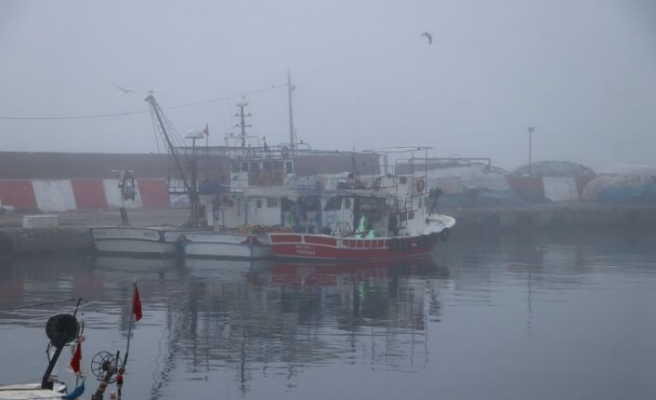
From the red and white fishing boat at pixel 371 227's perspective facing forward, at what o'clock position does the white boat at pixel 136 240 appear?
The white boat is roughly at 7 o'clock from the red and white fishing boat.

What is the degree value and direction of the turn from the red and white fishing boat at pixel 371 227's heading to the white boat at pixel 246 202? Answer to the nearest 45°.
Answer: approximately 135° to its left

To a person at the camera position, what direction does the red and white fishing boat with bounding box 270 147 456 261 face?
facing away from the viewer and to the right of the viewer

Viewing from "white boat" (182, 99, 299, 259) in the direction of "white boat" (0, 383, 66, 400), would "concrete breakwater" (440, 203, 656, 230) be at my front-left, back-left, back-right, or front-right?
back-left

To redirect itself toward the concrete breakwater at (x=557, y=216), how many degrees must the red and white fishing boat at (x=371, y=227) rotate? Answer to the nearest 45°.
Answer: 0° — it already faces it

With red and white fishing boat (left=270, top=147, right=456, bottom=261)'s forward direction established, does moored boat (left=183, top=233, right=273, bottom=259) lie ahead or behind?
behind

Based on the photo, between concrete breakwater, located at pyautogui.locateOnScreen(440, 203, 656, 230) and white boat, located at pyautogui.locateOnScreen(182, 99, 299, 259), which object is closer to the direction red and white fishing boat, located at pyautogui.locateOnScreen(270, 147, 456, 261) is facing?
the concrete breakwater

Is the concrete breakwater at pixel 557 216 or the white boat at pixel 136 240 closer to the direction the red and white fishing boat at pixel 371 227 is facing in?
the concrete breakwater
